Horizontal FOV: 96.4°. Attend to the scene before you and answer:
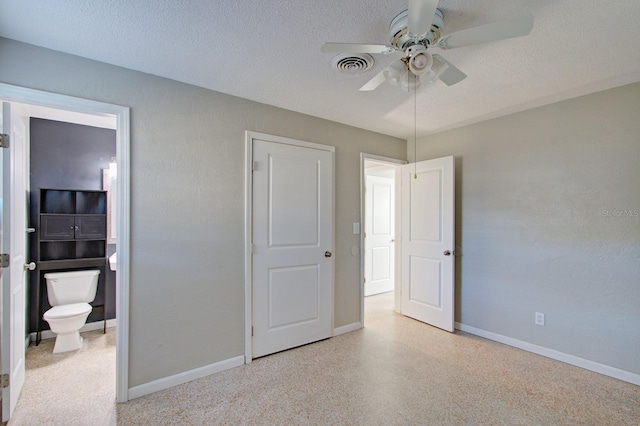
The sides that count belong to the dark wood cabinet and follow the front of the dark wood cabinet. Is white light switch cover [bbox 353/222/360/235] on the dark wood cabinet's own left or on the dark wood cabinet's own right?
on the dark wood cabinet's own left

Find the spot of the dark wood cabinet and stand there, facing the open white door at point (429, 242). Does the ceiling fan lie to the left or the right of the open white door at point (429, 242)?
right

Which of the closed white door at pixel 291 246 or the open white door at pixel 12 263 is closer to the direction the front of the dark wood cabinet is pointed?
the open white door

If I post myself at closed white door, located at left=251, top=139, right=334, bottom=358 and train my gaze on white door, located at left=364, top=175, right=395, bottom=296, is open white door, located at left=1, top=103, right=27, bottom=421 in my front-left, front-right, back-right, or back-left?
back-left

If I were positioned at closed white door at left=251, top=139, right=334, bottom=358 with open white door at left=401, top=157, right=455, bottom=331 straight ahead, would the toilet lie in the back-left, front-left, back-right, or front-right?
back-left

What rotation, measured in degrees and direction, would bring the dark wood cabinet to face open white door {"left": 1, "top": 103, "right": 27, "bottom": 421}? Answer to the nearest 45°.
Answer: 0° — it already faces it

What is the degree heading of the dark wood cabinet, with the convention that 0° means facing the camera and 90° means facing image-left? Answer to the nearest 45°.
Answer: approximately 0°

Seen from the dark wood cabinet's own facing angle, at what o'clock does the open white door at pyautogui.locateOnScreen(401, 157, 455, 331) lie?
The open white door is roughly at 10 o'clock from the dark wood cabinet.

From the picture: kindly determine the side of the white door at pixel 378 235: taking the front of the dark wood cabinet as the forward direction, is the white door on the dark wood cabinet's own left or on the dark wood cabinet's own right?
on the dark wood cabinet's own left
